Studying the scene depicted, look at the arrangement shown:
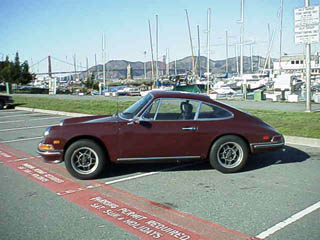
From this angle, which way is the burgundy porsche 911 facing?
to the viewer's left

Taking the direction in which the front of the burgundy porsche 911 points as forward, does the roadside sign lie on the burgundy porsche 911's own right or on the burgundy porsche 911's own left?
on the burgundy porsche 911's own right

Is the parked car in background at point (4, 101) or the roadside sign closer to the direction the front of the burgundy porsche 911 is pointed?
the parked car in background

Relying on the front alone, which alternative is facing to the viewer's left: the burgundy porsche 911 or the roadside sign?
the burgundy porsche 911

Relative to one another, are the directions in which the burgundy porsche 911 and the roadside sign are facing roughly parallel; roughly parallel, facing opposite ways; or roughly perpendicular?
roughly perpendicular

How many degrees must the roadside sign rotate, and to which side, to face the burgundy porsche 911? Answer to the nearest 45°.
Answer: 0° — it already faces it

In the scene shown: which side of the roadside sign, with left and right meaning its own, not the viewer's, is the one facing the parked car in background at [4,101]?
right

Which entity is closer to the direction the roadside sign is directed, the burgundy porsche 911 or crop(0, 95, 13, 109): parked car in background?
the burgundy porsche 911

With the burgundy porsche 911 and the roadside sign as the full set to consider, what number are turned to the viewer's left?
1

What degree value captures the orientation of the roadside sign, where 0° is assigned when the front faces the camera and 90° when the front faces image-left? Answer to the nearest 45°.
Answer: approximately 0°

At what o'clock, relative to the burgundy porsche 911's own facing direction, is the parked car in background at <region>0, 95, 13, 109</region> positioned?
The parked car in background is roughly at 2 o'clock from the burgundy porsche 911.
